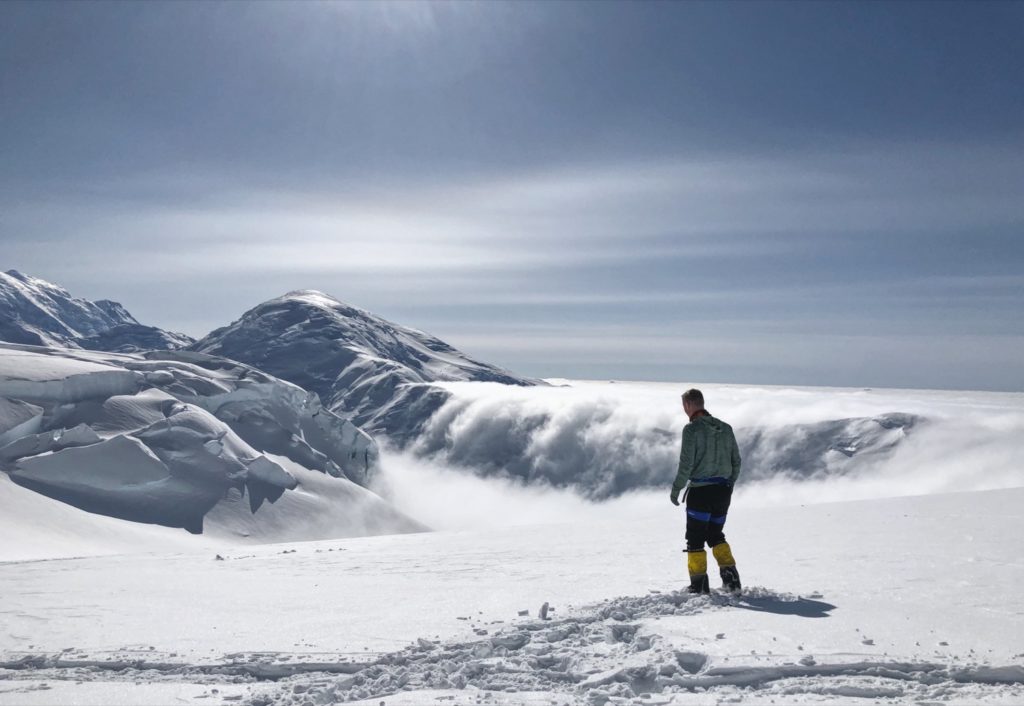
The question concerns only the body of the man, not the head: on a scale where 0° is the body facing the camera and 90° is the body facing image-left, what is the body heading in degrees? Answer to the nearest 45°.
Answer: approximately 135°

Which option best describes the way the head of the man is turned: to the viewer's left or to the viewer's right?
to the viewer's left
